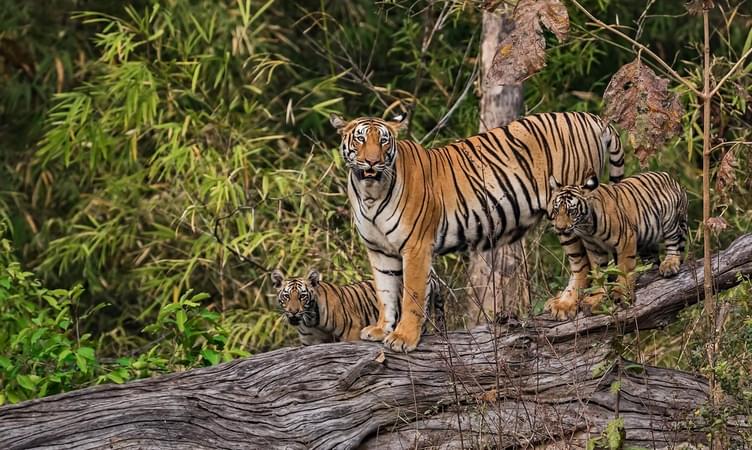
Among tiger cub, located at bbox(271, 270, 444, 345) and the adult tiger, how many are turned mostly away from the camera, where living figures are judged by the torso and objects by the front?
0

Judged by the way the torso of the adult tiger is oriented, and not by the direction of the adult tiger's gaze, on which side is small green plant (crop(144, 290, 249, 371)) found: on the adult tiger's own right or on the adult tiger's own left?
on the adult tiger's own right

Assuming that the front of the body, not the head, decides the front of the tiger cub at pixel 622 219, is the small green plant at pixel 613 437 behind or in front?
in front

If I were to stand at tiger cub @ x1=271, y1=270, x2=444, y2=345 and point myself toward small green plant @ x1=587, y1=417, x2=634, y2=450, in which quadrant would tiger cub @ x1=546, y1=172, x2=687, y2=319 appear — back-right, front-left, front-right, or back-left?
front-left

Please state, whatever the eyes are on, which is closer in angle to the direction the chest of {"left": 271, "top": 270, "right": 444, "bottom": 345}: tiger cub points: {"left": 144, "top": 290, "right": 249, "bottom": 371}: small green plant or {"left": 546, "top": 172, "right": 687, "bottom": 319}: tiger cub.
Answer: the small green plant

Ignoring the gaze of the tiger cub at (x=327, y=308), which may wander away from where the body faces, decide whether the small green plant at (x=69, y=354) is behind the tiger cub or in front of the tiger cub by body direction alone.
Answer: in front

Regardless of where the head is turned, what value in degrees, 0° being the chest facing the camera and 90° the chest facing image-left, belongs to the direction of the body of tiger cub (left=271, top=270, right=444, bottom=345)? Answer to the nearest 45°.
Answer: approximately 45°

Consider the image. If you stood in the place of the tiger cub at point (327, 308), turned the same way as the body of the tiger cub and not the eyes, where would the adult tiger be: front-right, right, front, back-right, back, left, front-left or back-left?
left

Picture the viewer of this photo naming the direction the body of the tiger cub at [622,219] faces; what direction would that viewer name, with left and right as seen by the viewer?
facing the viewer and to the left of the viewer

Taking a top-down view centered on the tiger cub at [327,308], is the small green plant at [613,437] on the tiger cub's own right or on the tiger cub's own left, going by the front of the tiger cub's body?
on the tiger cub's own left

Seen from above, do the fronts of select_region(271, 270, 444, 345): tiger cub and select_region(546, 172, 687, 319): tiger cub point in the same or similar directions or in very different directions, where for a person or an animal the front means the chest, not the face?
same or similar directions
